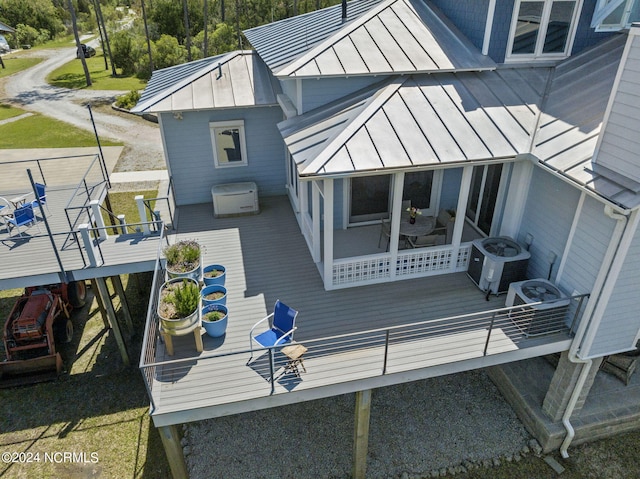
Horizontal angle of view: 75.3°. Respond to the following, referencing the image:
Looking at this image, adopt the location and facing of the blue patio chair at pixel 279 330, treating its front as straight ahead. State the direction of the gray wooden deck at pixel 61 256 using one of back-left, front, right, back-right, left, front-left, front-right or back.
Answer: right

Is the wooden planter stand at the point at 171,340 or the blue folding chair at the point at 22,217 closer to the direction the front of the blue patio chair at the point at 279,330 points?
the wooden planter stand

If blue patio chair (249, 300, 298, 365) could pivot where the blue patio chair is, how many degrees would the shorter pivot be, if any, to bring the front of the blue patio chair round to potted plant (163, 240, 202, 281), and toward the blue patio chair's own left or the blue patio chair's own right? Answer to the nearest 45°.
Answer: approximately 90° to the blue patio chair's own right

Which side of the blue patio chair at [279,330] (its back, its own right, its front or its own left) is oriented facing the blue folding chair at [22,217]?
right

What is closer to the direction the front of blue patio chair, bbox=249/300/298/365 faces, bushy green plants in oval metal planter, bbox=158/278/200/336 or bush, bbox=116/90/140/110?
the bushy green plants in oval metal planter

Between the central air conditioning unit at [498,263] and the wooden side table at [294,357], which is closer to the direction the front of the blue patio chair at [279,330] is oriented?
the wooden side table

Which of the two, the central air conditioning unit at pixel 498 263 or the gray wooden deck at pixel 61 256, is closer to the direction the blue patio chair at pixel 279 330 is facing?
the gray wooden deck

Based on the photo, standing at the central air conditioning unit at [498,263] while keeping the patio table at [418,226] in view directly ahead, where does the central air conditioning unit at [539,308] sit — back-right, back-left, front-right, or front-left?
back-left

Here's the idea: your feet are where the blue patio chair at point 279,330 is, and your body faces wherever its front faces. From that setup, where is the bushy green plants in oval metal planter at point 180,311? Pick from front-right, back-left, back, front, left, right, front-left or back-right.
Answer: front-right

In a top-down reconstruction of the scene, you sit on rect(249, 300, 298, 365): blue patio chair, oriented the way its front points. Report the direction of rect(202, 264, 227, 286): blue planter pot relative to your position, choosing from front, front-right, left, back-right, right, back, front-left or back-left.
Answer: right

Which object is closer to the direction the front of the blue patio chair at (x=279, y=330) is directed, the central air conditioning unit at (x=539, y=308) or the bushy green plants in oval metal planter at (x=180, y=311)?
the bushy green plants in oval metal planter

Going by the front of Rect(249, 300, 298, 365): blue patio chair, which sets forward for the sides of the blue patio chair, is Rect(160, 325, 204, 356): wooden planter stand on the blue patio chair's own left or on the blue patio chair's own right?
on the blue patio chair's own right

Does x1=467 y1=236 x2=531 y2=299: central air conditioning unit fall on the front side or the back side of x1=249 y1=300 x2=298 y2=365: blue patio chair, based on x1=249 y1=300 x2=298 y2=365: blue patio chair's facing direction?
on the back side

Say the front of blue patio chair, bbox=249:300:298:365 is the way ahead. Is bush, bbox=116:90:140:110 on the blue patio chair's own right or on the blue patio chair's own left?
on the blue patio chair's own right

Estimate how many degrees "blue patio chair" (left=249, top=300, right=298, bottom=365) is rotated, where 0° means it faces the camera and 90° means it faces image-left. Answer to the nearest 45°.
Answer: approximately 45°
